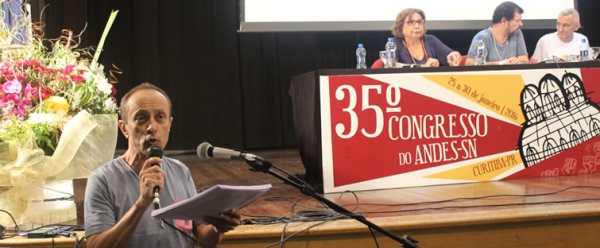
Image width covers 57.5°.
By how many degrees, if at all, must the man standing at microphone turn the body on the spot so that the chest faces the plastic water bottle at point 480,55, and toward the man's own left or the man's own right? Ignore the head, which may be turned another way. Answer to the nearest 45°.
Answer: approximately 90° to the man's own left

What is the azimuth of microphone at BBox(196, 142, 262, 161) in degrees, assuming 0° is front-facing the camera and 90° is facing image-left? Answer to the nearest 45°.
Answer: approximately 90°

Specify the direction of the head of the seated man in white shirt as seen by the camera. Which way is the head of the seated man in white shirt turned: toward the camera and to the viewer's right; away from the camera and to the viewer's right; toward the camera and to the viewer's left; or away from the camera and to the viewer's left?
toward the camera and to the viewer's left

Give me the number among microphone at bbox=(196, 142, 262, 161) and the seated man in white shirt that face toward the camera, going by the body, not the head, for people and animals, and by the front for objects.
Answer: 1

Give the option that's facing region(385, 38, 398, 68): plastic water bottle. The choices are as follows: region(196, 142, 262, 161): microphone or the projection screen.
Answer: the projection screen

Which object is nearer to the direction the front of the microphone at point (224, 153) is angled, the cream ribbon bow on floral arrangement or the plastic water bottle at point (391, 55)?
the cream ribbon bow on floral arrangement

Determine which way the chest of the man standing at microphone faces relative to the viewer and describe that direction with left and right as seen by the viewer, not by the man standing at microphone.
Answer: facing the viewer and to the right of the viewer

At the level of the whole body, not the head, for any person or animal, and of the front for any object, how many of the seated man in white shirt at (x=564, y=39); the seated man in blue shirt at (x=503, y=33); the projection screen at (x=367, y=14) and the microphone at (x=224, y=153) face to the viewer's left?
1

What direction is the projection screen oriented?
toward the camera

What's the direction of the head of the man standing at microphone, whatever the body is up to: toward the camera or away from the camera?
toward the camera

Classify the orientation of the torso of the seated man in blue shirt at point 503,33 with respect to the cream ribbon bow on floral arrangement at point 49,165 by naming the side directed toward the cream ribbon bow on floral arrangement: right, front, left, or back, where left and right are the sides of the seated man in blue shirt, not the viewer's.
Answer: right

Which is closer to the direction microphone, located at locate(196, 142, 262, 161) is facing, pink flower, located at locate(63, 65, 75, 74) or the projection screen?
the pink flower

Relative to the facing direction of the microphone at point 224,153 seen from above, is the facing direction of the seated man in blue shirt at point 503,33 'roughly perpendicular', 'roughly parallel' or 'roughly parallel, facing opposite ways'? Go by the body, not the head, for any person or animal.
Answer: roughly perpendicular
